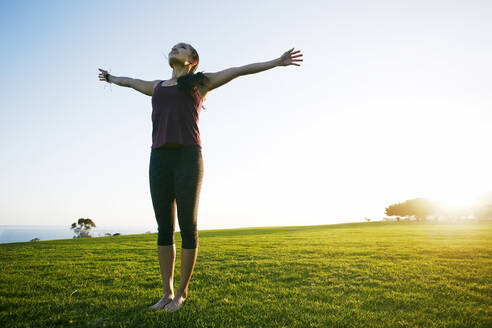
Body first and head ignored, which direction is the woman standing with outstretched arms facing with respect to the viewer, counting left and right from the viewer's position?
facing the viewer and to the left of the viewer
